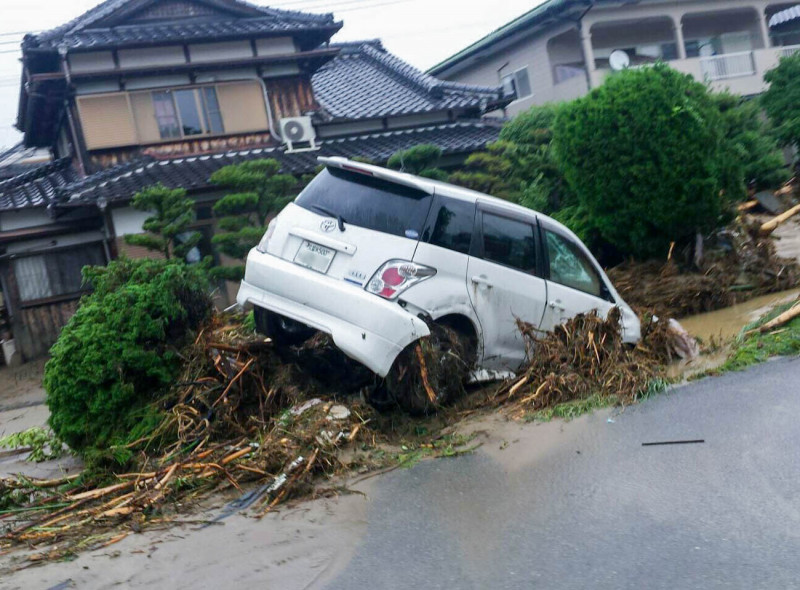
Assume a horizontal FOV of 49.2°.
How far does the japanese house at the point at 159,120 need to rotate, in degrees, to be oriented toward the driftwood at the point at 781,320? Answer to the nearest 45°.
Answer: approximately 45° to its left

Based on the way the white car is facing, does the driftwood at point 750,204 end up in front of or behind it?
in front

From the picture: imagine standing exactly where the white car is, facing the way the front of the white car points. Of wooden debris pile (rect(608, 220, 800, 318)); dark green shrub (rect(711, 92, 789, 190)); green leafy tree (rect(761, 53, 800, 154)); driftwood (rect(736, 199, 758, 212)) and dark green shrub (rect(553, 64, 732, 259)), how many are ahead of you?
5

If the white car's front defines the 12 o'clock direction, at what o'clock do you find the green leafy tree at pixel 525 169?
The green leafy tree is roughly at 11 o'clock from the white car.

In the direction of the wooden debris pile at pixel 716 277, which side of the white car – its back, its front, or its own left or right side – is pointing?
front

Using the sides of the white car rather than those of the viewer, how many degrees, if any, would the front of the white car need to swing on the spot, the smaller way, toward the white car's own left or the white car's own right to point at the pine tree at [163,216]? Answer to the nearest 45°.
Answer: approximately 90° to the white car's own left

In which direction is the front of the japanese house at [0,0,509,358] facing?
toward the camera

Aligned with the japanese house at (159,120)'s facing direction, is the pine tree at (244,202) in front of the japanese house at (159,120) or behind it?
in front

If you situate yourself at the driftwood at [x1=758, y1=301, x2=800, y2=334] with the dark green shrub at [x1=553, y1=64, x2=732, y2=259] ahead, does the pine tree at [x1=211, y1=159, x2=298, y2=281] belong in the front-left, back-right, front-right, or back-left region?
front-left

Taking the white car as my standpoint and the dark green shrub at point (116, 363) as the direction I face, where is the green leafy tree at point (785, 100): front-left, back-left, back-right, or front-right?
back-right

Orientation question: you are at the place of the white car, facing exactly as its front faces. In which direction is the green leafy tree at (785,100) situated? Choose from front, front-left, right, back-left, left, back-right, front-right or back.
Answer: front

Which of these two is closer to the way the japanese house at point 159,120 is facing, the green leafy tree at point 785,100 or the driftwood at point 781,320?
the driftwood

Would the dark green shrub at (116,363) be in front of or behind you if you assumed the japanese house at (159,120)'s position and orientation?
in front

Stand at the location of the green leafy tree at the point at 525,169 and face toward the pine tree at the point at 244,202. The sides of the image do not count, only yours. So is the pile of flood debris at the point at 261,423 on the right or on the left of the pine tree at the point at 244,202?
left

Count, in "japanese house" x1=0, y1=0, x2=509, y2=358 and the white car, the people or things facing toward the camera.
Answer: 1

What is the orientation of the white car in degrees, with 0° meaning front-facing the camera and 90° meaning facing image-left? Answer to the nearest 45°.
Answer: approximately 225°
